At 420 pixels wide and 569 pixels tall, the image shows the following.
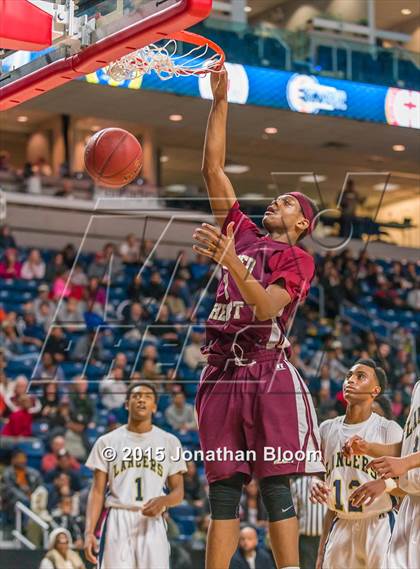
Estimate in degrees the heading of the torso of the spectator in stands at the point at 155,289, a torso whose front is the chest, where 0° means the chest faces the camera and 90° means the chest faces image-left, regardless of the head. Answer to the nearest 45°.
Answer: approximately 0°

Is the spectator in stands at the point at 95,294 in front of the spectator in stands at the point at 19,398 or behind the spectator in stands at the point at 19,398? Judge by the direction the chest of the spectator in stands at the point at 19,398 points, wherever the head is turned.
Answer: behind

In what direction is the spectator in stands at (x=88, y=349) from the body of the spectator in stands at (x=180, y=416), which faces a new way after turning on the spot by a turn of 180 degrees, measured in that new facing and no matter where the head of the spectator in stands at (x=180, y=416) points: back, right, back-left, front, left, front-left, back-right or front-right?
front-left

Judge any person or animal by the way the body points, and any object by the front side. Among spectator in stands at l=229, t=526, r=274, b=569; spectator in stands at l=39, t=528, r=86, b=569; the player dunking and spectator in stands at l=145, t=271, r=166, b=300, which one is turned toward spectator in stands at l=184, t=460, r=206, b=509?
spectator in stands at l=145, t=271, r=166, b=300

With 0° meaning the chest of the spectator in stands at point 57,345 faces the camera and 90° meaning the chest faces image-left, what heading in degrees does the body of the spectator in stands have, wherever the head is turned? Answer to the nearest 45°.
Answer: approximately 0°

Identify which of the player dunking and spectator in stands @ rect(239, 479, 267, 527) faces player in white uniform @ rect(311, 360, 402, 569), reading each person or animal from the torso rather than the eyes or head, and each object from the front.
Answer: the spectator in stands

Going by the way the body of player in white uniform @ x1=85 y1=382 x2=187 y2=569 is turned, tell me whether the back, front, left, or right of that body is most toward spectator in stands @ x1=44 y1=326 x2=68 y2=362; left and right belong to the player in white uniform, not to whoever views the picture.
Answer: back

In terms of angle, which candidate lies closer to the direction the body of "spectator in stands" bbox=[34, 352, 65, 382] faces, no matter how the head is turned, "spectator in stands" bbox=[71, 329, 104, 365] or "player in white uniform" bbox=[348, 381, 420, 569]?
the player in white uniform

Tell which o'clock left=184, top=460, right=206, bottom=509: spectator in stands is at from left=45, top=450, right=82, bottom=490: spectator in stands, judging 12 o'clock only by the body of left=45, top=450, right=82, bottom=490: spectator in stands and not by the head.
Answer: left=184, top=460, right=206, bottom=509: spectator in stands is roughly at 9 o'clock from left=45, top=450, right=82, bottom=490: spectator in stands.

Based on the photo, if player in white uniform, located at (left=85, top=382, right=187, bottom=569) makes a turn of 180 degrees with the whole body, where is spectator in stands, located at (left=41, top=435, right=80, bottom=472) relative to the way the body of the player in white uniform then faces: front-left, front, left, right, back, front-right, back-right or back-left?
front
